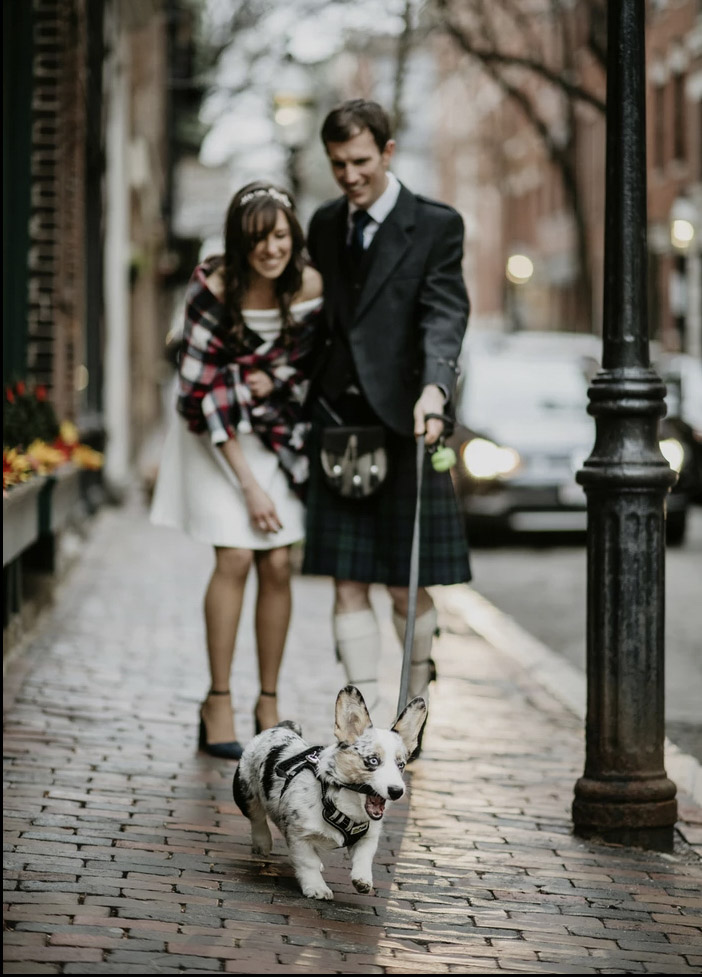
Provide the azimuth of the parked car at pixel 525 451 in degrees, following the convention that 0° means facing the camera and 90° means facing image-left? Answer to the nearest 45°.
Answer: approximately 0°

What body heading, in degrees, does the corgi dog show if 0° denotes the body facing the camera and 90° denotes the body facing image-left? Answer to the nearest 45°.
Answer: approximately 315°

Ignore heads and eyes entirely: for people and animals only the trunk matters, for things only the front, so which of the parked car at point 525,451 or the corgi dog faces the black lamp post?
the parked car

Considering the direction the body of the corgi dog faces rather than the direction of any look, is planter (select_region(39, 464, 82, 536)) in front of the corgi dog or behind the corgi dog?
behind

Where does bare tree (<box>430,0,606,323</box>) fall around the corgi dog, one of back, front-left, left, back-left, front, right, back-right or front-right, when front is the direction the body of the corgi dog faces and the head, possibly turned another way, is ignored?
back-left

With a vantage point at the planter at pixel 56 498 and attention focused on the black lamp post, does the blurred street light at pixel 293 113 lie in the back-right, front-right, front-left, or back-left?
back-left

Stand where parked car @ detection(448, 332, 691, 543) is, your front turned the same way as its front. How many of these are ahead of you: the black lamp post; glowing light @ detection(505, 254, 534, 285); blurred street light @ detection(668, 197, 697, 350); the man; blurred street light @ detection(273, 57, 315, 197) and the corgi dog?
3

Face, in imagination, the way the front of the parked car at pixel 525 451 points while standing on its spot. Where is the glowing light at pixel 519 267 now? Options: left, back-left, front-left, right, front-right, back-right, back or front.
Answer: back
